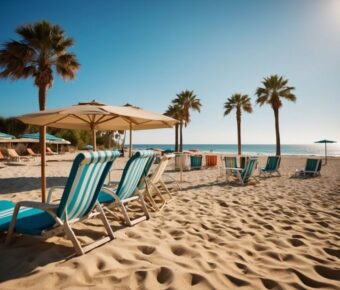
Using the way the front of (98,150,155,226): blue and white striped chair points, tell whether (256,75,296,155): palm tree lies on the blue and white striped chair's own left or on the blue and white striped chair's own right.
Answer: on the blue and white striped chair's own right

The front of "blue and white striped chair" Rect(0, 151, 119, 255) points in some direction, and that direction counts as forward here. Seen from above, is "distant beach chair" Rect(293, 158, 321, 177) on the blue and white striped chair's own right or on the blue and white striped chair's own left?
on the blue and white striped chair's own right

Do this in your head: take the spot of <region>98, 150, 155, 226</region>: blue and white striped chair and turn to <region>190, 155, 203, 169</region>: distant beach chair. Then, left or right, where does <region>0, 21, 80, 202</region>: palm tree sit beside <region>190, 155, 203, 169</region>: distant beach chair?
left

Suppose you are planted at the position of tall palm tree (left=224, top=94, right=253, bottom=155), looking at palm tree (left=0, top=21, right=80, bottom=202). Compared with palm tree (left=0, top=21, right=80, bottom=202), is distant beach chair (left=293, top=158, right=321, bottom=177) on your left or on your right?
left

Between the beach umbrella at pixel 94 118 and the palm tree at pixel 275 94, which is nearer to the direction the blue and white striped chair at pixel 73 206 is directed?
the beach umbrella
